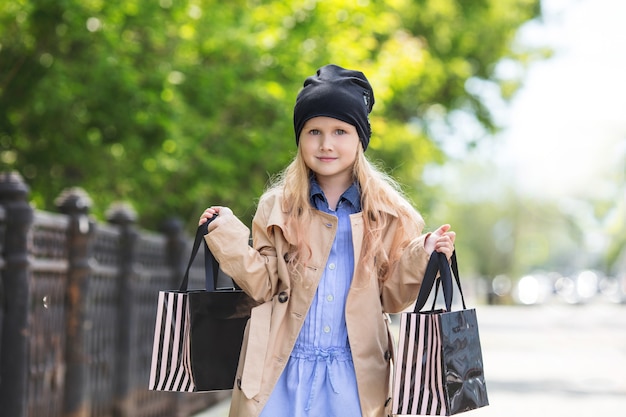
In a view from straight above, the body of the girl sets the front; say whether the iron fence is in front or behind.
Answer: behind

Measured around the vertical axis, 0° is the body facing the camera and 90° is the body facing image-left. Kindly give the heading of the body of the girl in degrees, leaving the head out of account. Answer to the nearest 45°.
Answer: approximately 0°

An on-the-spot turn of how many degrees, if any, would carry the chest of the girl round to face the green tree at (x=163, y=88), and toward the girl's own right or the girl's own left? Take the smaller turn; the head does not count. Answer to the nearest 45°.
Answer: approximately 180°
